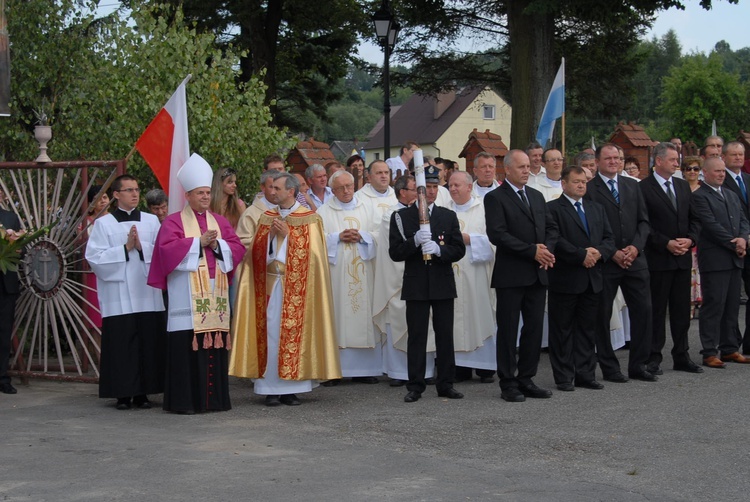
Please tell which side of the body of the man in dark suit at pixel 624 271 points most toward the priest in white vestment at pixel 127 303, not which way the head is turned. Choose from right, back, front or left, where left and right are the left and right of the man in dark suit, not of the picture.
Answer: right

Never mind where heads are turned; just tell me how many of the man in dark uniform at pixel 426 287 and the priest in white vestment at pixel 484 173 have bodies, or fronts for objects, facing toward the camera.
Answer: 2

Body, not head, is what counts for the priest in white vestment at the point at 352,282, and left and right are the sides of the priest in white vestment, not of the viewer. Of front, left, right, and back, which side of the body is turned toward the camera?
front

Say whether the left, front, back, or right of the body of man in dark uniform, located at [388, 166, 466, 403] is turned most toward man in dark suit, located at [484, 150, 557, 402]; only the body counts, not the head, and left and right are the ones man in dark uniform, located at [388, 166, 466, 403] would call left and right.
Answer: left

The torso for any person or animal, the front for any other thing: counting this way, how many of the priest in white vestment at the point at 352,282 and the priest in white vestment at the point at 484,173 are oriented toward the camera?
2

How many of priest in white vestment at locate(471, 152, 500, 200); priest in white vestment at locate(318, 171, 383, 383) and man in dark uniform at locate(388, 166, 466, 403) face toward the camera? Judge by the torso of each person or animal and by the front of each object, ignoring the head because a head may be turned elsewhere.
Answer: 3

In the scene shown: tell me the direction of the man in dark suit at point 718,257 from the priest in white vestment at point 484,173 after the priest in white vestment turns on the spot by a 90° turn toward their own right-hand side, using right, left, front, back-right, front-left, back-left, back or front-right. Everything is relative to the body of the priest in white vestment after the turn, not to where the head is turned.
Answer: back

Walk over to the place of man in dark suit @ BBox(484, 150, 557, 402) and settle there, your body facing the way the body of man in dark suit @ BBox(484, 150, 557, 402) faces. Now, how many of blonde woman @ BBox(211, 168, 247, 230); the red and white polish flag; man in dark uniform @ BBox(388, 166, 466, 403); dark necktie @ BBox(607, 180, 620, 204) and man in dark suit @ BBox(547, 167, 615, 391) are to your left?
2

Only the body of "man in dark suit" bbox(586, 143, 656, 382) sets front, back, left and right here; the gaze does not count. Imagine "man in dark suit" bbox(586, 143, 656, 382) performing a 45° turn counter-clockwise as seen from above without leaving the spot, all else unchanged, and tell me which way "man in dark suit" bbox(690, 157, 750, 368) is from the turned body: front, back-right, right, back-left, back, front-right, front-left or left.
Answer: front-left

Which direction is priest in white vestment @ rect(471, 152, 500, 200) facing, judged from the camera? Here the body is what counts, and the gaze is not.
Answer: toward the camera

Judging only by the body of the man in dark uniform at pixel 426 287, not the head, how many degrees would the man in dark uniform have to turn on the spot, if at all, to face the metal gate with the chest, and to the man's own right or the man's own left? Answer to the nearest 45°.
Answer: approximately 90° to the man's own right

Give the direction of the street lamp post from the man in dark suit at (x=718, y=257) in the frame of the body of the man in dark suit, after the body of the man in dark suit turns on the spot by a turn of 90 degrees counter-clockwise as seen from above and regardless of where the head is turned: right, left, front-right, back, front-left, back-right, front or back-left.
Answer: left

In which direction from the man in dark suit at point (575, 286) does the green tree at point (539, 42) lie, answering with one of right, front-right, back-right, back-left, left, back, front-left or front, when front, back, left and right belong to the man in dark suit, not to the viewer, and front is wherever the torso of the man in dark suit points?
back-left

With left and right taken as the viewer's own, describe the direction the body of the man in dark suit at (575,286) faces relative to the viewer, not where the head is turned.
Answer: facing the viewer and to the right of the viewer

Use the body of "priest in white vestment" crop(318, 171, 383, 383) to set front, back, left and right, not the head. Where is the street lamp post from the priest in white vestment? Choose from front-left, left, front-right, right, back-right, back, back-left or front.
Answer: back
